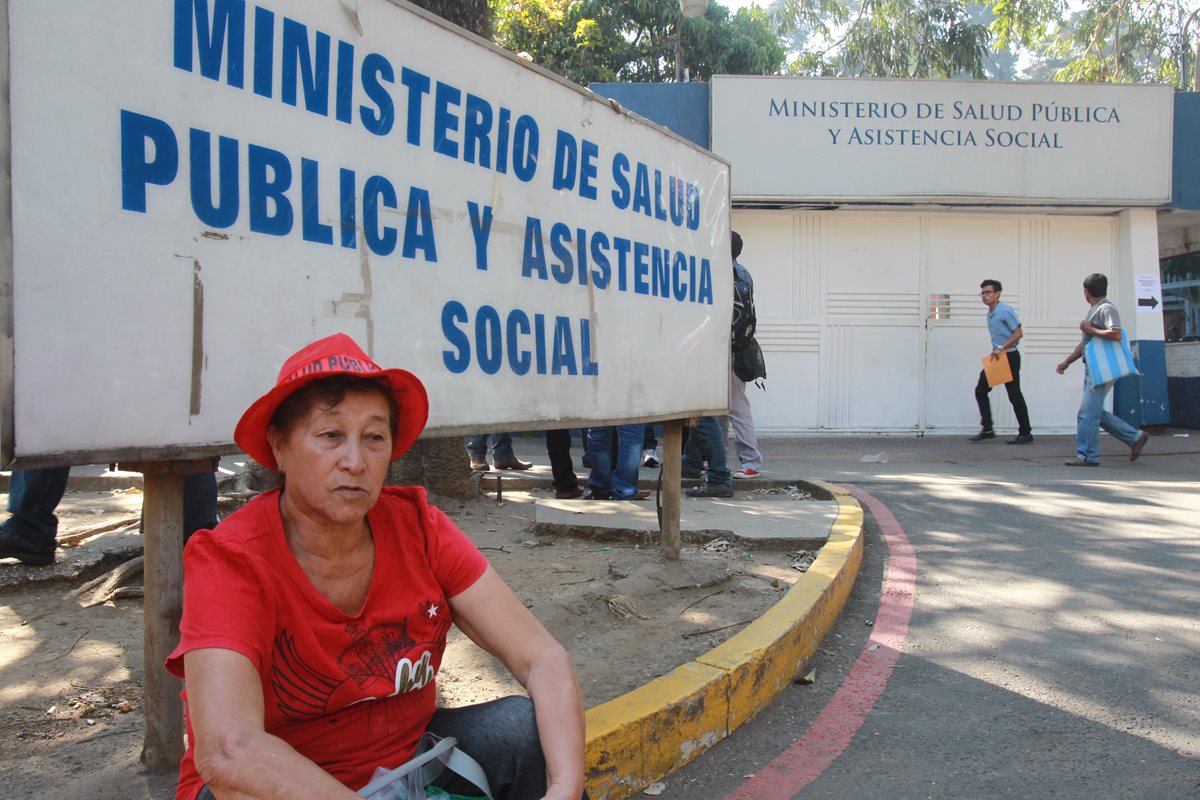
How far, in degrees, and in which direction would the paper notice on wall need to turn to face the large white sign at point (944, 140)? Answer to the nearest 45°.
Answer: approximately 45° to its right

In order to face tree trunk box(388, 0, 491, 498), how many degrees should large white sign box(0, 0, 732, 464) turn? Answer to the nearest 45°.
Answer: approximately 135° to its left

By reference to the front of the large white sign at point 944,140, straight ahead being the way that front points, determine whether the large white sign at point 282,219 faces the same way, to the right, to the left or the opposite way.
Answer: to the left

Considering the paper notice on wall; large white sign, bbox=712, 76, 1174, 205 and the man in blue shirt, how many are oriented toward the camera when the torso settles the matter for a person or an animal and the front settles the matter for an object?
2

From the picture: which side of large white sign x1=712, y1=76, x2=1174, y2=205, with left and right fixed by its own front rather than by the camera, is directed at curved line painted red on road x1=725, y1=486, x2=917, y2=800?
front

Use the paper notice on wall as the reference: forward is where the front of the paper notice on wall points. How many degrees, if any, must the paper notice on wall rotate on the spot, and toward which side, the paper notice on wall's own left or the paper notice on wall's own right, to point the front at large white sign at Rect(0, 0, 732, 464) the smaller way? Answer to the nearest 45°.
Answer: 0° — it already faces it

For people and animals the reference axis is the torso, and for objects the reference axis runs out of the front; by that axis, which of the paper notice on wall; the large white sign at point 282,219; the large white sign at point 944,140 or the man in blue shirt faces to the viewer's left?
the man in blue shirt

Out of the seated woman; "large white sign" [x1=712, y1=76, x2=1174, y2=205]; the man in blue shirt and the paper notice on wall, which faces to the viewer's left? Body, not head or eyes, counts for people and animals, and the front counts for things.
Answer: the man in blue shirt

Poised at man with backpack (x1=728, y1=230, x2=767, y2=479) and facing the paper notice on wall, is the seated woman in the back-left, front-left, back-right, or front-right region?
back-right

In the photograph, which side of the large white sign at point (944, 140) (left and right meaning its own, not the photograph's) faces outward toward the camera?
front

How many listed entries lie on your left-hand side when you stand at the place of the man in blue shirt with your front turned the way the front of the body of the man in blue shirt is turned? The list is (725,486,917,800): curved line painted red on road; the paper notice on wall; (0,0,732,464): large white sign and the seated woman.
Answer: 3

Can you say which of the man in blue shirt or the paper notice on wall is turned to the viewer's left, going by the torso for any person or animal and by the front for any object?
the man in blue shirt

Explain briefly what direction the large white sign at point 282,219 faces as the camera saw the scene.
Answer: facing the viewer and to the right of the viewer

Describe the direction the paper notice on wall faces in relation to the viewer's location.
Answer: facing the viewer

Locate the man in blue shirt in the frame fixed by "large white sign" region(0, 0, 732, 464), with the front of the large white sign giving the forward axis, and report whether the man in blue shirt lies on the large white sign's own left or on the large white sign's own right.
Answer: on the large white sign's own left

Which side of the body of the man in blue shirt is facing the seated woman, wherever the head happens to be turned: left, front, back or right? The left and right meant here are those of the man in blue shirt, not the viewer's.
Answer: left
